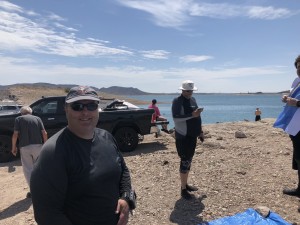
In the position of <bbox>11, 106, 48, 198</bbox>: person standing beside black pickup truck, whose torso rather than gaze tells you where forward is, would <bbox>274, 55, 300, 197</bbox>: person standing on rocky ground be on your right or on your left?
on your right

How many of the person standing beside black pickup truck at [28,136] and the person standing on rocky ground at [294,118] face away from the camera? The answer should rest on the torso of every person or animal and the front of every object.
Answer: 1

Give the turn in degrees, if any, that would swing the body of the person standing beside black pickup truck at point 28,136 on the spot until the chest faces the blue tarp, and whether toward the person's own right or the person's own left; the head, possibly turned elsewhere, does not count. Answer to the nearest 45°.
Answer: approximately 135° to the person's own right

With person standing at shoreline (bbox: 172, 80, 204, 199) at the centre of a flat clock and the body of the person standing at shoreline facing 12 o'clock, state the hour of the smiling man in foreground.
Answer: The smiling man in foreground is roughly at 2 o'clock from the person standing at shoreline.

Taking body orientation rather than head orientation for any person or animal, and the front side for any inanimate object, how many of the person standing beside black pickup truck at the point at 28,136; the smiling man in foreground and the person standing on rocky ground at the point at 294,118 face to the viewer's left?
1

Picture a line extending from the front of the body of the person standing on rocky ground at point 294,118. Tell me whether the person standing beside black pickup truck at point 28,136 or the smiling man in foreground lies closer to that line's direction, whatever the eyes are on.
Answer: the person standing beside black pickup truck

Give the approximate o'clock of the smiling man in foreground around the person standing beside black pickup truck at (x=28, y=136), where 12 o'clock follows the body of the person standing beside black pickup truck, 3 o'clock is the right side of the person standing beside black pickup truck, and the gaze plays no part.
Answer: The smiling man in foreground is roughly at 6 o'clock from the person standing beside black pickup truck.

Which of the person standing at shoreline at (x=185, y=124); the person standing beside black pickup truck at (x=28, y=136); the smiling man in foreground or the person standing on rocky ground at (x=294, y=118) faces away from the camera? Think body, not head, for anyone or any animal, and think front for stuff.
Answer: the person standing beside black pickup truck at (x=28, y=136)

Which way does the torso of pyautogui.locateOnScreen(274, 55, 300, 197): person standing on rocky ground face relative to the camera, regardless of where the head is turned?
to the viewer's left

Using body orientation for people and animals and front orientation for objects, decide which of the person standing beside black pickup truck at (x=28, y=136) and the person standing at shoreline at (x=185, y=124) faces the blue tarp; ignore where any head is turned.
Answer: the person standing at shoreline at (x=185, y=124)

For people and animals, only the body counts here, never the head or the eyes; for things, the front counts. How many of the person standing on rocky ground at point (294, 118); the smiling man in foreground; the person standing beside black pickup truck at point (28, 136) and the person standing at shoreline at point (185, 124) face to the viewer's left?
1

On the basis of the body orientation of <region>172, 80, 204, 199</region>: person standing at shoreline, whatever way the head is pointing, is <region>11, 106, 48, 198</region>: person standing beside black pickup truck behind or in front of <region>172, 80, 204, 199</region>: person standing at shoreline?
behind

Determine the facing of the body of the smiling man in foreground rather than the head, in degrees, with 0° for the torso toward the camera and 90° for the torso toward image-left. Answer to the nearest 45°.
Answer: approximately 315°

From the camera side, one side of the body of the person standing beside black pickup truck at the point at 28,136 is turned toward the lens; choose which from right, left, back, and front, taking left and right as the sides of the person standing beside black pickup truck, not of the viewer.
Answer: back
